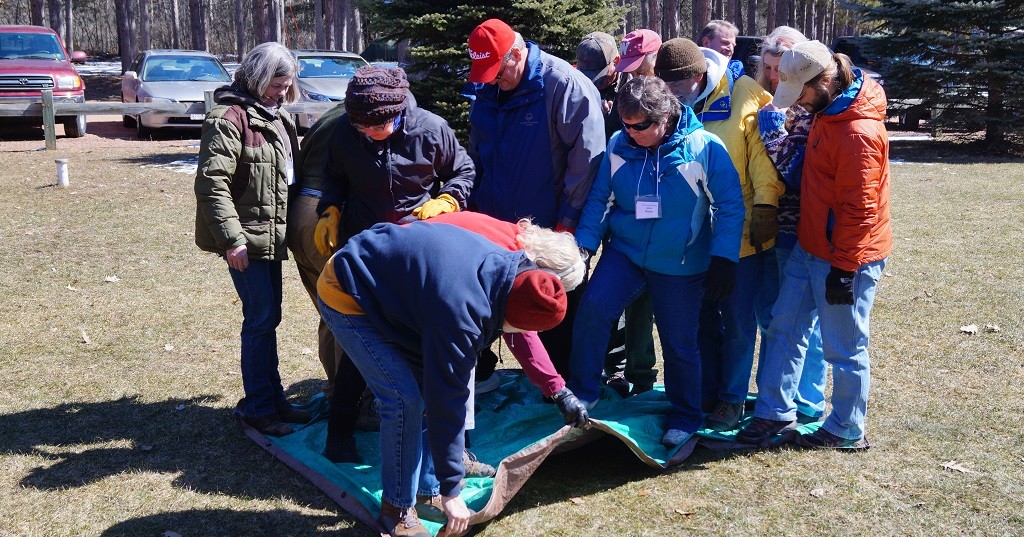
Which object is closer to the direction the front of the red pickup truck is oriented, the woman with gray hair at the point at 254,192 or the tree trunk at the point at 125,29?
the woman with gray hair

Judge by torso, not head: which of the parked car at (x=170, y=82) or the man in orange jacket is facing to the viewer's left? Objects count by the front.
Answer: the man in orange jacket

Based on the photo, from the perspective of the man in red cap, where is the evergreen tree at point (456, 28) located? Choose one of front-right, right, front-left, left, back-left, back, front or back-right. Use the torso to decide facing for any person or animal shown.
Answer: back-right

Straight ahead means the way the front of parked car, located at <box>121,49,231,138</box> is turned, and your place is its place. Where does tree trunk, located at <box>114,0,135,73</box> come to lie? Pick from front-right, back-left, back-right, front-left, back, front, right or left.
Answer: back

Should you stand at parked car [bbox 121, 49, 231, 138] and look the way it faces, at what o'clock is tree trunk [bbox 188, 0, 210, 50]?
The tree trunk is roughly at 6 o'clock from the parked car.

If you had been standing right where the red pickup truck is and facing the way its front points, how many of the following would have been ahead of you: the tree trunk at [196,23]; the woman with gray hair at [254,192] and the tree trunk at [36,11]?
1

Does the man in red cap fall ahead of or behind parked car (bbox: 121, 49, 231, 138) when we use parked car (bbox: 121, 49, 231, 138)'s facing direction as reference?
ahead

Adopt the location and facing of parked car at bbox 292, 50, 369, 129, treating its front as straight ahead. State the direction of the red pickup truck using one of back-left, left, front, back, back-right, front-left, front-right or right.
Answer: right

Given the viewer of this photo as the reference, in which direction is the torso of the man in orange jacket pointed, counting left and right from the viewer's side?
facing to the left of the viewer

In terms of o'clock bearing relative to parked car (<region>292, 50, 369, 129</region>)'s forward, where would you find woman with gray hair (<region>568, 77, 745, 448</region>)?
The woman with gray hair is roughly at 12 o'clock from the parked car.

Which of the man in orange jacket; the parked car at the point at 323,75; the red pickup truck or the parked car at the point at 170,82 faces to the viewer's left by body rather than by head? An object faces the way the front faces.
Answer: the man in orange jacket
